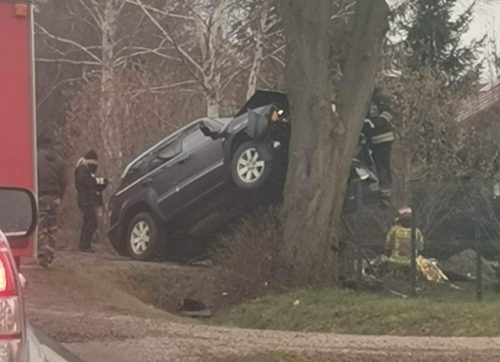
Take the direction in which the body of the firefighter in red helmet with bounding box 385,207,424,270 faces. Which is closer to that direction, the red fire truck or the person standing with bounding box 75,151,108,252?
the person standing

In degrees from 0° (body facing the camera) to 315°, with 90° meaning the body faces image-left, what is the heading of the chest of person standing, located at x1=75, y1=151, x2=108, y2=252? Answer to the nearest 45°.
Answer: approximately 270°

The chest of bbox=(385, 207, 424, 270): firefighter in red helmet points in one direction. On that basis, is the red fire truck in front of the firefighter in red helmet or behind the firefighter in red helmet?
behind
